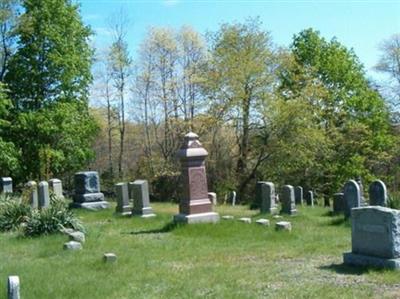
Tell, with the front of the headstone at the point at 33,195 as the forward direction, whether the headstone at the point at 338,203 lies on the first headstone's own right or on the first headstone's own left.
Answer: on the first headstone's own left

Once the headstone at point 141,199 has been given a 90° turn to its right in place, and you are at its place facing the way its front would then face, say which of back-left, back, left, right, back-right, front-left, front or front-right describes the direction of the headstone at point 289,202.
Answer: back-right

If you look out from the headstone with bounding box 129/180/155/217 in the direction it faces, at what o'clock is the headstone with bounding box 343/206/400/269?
the headstone with bounding box 343/206/400/269 is roughly at 10 o'clock from the headstone with bounding box 129/180/155/217.

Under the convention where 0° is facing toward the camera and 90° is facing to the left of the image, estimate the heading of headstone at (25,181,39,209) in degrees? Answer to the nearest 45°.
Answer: approximately 45°

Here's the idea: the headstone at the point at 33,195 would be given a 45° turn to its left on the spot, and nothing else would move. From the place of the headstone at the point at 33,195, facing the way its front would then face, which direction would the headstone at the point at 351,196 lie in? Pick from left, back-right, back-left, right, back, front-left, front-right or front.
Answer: front-left

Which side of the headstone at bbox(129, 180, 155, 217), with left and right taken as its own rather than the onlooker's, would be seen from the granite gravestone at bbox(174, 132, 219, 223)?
left

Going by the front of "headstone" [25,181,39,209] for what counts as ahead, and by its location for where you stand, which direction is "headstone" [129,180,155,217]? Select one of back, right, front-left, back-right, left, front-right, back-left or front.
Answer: left

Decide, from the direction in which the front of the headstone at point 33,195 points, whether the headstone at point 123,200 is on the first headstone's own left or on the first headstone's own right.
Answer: on the first headstone's own left

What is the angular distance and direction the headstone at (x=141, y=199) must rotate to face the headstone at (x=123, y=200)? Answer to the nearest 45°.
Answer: approximately 135° to its right

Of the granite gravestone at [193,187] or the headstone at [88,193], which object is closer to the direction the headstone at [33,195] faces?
the granite gravestone

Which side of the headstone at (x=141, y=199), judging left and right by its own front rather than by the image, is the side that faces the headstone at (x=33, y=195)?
right

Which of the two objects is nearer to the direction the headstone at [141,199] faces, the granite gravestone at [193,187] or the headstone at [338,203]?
the granite gravestone

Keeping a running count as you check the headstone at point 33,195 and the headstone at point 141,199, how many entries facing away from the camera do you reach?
0
